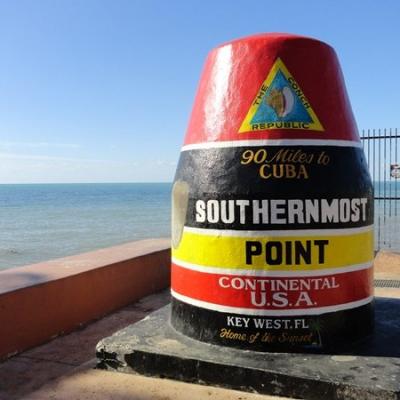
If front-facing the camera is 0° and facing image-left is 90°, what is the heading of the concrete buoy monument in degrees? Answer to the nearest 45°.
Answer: approximately 0°

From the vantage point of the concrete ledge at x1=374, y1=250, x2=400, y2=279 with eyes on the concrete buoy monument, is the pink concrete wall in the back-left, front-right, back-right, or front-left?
front-right

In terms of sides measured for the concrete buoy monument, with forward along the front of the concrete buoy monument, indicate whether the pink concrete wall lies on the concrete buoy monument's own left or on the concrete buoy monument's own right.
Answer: on the concrete buoy monument's own right
